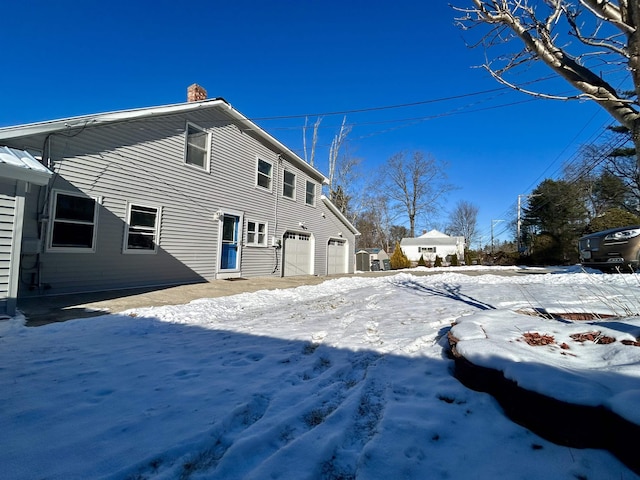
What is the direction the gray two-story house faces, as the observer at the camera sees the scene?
facing the viewer and to the right of the viewer
